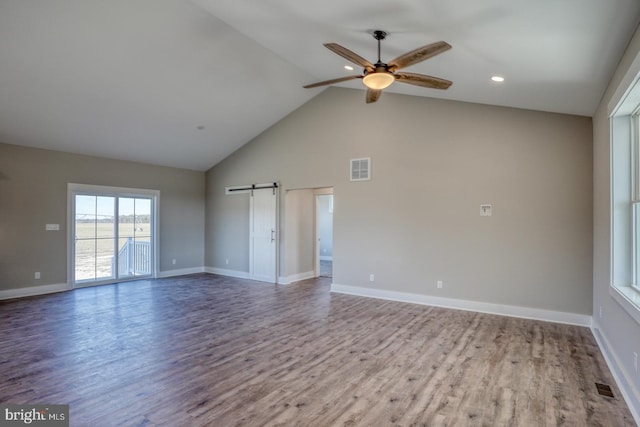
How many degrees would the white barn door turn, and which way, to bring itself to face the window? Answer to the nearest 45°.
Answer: approximately 90° to its left

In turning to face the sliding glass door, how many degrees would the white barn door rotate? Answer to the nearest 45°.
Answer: approximately 45° to its right

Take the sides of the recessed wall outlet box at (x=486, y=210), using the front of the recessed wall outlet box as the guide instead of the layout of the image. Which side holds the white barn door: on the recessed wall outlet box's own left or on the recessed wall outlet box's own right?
on the recessed wall outlet box's own right

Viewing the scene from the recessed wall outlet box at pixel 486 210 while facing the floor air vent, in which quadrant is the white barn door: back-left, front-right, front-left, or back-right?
back-right

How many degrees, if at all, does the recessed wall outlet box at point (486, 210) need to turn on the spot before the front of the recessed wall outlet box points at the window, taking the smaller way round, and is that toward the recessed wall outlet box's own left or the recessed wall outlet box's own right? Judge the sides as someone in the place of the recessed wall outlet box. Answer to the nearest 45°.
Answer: approximately 45° to the recessed wall outlet box's own left

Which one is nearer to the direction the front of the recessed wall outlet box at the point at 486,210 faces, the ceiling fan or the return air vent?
the ceiling fan

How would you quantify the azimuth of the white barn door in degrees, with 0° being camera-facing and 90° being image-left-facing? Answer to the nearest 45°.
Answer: approximately 45°

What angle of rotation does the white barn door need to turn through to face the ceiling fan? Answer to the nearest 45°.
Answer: approximately 45° to its left
